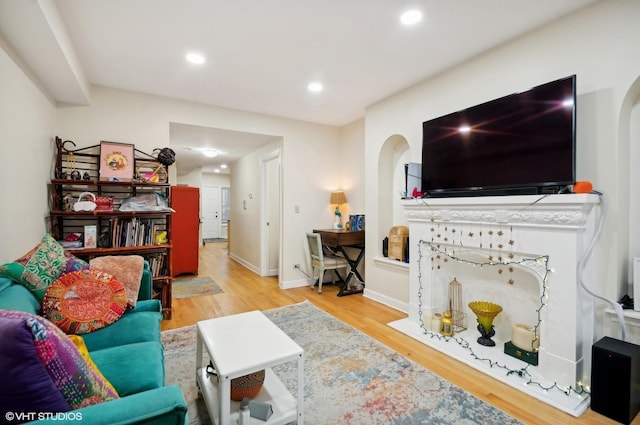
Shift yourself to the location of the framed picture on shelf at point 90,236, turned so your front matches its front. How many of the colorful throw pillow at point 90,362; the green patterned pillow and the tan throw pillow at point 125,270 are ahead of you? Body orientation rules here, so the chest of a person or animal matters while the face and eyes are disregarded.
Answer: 3

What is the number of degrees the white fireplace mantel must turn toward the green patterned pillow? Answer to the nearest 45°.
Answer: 0° — it already faces it

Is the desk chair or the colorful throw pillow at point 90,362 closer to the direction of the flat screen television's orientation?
the colorful throw pillow

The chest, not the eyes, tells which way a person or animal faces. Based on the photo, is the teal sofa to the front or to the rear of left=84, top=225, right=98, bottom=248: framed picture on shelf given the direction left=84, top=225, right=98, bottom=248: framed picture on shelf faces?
to the front

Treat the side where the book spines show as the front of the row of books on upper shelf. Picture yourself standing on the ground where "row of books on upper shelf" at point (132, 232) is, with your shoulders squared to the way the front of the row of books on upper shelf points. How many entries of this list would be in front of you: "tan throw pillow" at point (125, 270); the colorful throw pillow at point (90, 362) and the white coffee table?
3

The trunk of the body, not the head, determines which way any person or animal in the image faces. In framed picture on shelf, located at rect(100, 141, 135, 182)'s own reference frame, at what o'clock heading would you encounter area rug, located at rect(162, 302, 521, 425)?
The area rug is roughly at 11 o'clock from the framed picture on shelf.

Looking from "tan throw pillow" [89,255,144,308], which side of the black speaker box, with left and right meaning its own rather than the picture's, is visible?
front

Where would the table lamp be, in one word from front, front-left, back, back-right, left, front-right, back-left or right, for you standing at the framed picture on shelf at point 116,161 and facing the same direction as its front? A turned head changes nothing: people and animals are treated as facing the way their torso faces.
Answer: left

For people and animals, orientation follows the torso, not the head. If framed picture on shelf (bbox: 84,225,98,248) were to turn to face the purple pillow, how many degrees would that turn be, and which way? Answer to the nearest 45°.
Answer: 0° — it already faces it

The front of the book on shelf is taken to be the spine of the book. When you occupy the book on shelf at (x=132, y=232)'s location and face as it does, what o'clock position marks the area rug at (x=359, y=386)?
The area rug is roughly at 11 o'clock from the book on shelf.
